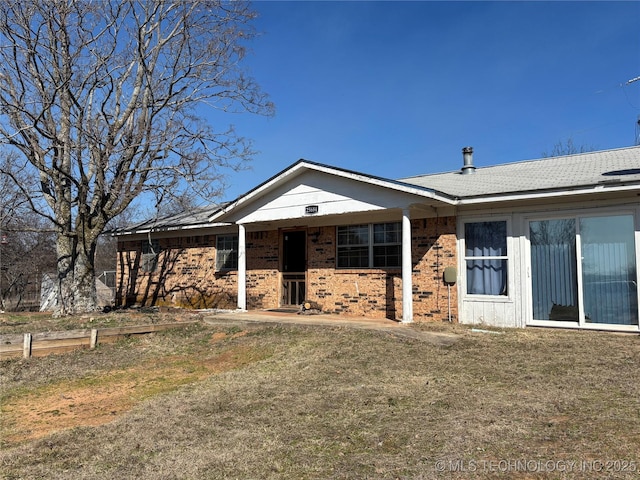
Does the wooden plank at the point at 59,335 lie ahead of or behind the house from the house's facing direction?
ahead

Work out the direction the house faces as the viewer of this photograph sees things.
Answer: facing the viewer and to the left of the viewer

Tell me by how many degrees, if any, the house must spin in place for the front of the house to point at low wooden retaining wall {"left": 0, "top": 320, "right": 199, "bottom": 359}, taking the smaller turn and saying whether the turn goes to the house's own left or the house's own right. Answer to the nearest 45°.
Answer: approximately 45° to the house's own right

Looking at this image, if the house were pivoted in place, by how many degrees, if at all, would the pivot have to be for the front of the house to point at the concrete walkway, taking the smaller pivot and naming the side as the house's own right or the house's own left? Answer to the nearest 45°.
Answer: approximately 45° to the house's own right

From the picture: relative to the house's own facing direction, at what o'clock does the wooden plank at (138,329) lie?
The wooden plank is roughly at 1 o'clock from the house.
